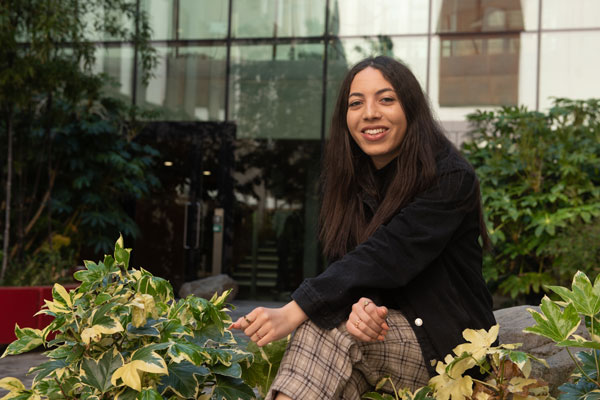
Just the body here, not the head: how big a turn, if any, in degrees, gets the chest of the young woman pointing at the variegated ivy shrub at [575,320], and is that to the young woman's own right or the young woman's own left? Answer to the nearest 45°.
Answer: approximately 90° to the young woman's own left

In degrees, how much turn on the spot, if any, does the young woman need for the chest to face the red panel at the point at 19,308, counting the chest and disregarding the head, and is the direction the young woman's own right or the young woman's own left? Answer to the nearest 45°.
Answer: approximately 90° to the young woman's own right

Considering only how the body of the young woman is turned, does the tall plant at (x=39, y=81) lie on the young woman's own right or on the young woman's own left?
on the young woman's own right

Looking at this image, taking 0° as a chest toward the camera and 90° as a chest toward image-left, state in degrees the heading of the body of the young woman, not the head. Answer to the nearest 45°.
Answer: approximately 45°
